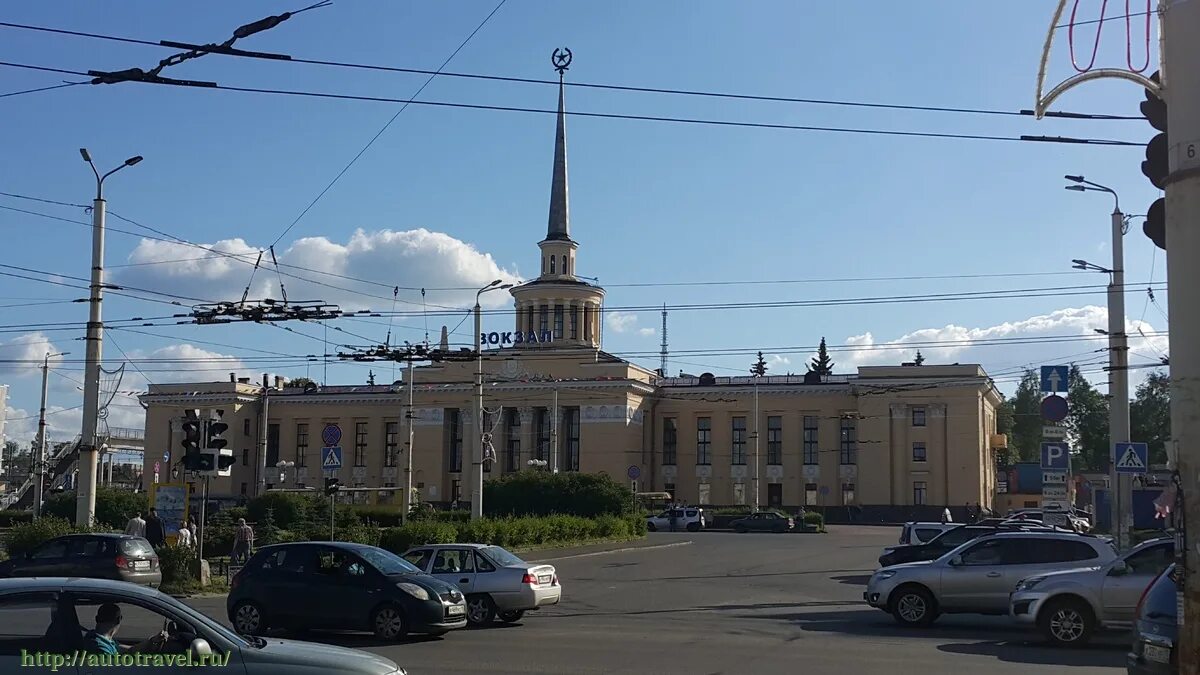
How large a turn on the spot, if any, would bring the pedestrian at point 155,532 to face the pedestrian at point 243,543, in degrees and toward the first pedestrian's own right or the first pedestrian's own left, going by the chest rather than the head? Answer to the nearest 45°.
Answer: approximately 90° to the first pedestrian's own right

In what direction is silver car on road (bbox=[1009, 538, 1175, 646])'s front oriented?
to the viewer's left

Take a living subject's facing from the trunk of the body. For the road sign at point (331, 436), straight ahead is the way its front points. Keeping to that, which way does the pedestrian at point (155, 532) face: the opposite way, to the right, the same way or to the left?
the opposite way

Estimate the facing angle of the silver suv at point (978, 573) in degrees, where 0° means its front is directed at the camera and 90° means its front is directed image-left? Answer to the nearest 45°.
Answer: approximately 90°

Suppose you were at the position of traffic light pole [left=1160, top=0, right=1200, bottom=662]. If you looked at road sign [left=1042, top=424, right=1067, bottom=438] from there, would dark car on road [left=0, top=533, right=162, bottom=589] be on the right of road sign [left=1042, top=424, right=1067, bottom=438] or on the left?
left

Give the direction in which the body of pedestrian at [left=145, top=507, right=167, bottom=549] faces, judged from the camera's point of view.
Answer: away from the camera

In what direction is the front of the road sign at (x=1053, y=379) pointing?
toward the camera

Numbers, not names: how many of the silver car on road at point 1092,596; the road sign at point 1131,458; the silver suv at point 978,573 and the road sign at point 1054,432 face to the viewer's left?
2

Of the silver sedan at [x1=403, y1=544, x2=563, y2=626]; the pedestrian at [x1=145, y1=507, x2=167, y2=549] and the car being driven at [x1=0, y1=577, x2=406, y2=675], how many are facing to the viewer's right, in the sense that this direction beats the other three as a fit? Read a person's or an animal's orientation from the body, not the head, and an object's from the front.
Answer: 1
